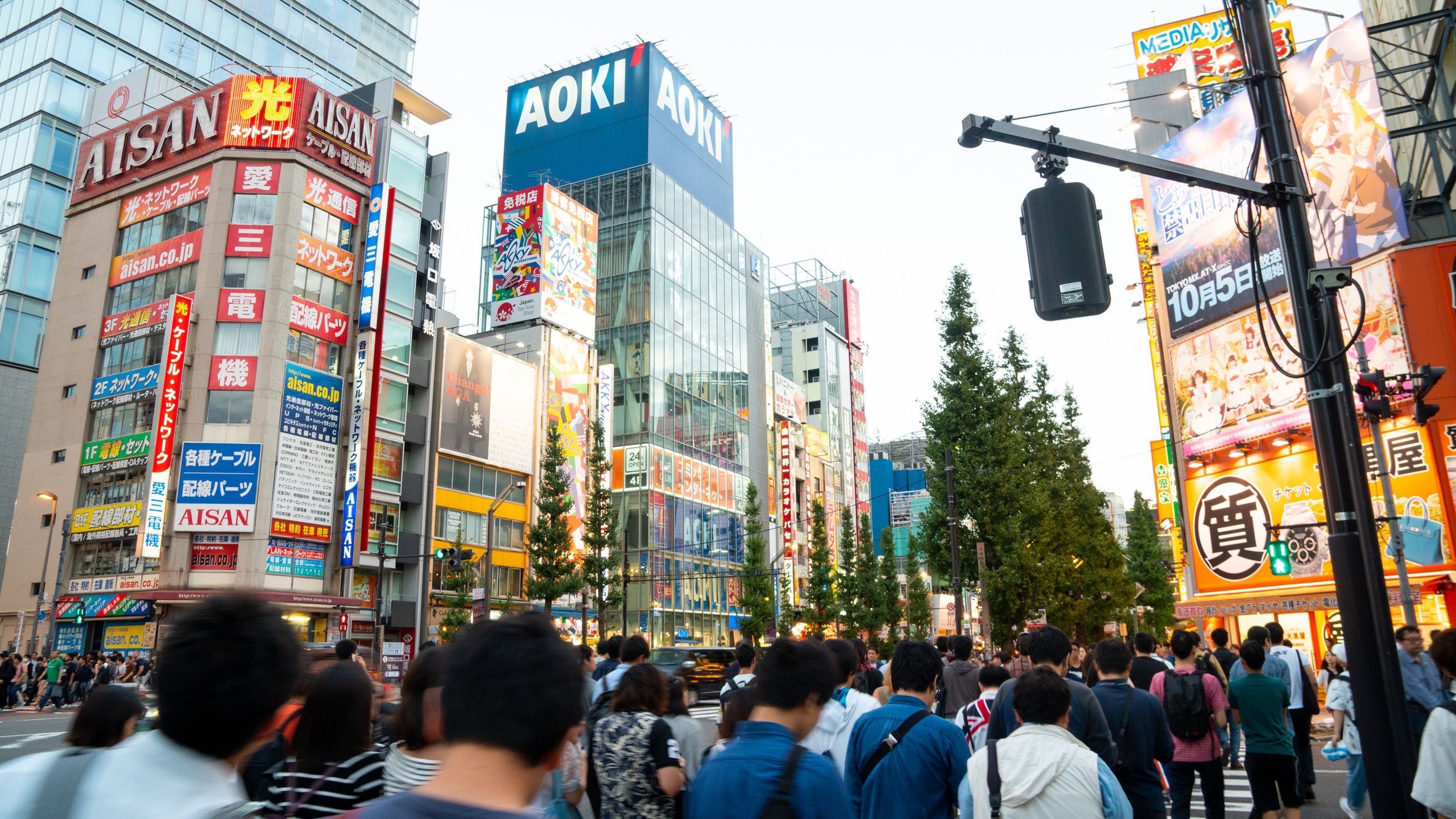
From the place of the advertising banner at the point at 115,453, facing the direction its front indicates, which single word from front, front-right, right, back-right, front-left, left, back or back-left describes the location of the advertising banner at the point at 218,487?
left

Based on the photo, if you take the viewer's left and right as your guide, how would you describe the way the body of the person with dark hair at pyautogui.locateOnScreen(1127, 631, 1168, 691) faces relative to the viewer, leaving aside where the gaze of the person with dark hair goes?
facing away from the viewer

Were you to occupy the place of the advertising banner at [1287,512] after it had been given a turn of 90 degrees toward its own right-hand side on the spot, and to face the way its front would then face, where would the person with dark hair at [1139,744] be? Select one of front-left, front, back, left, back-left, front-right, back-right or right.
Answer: back-left

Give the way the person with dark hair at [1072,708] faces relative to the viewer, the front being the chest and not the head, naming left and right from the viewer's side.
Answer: facing away from the viewer

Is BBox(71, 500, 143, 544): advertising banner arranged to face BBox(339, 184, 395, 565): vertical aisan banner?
no

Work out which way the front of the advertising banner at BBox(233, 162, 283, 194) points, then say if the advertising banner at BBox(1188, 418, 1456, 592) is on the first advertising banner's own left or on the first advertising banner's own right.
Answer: on the first advertising banner's own left

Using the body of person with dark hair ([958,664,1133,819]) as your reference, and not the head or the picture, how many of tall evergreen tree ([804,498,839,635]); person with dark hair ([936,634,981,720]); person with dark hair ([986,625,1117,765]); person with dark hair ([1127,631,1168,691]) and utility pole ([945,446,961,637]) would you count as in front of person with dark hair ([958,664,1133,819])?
5

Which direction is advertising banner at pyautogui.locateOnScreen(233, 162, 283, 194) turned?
toward the camera

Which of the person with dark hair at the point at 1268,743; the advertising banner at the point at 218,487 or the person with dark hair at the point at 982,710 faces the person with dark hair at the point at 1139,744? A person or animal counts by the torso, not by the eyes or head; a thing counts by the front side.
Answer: the advertising banner

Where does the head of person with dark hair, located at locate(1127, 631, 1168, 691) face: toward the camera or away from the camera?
away from the camera

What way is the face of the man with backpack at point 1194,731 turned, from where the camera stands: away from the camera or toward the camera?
away from the camera

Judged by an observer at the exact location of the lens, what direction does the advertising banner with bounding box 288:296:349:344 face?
facing the viewer and to the right of the viewer

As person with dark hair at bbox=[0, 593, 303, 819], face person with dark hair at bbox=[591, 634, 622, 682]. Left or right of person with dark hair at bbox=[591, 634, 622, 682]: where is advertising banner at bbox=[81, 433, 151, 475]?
left

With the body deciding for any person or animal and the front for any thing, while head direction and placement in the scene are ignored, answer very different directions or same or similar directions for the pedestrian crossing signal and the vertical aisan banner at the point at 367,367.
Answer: same or similar directions

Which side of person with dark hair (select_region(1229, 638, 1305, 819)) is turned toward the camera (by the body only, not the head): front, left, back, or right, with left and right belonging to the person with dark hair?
back

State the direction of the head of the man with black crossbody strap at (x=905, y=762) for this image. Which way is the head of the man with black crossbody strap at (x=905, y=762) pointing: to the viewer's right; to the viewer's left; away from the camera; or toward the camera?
away from the camera

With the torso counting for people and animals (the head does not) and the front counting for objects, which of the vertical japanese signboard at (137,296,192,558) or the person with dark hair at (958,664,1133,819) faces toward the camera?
the vertical japanese signboard

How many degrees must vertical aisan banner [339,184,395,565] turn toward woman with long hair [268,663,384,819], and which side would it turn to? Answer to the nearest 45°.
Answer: approximately 45° to its left

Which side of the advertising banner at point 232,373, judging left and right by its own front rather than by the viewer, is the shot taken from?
front
